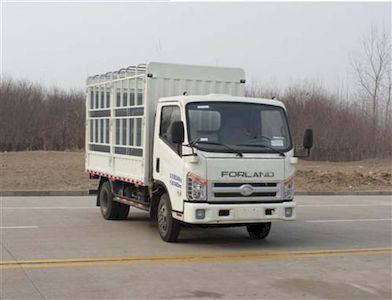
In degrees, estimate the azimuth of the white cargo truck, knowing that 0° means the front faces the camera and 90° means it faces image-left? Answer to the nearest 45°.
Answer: approximately 315°
